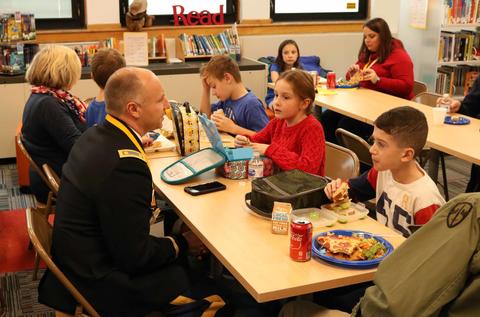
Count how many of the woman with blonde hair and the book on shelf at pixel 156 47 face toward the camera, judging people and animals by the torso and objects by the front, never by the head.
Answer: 1

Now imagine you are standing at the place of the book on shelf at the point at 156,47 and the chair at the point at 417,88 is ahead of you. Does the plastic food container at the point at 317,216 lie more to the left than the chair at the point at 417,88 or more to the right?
right

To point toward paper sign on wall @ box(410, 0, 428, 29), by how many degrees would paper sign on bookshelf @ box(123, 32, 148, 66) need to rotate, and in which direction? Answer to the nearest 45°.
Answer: approximately 90° to its left

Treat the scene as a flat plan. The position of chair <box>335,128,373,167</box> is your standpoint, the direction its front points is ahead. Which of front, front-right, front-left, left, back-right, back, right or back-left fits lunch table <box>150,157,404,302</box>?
front-left

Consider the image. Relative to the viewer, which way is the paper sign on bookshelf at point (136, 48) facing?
toward the camera

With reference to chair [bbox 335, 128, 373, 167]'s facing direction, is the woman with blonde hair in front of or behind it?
in front

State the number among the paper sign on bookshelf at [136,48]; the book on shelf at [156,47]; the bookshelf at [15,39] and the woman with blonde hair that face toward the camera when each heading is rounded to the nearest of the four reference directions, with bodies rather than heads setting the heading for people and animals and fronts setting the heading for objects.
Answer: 3

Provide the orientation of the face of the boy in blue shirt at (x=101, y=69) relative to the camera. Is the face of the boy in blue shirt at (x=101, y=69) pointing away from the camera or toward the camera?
away from the camera

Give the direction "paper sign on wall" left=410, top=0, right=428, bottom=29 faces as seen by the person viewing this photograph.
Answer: facing the viewer and to the left of the viewer

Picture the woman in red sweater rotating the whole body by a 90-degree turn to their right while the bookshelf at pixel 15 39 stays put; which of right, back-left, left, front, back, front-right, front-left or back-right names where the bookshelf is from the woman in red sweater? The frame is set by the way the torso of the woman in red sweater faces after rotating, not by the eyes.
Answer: front-left

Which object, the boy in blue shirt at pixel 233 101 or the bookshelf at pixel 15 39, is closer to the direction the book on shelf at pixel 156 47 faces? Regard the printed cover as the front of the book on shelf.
the boy in blue shirt

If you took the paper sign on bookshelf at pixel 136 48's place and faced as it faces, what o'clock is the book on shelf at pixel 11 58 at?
The book on shelf is roughly at 2 o'clock from the paper sign on bookshelf.

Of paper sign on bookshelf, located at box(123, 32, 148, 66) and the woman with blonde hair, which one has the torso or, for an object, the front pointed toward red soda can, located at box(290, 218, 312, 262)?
the paper sign on bookshelf
